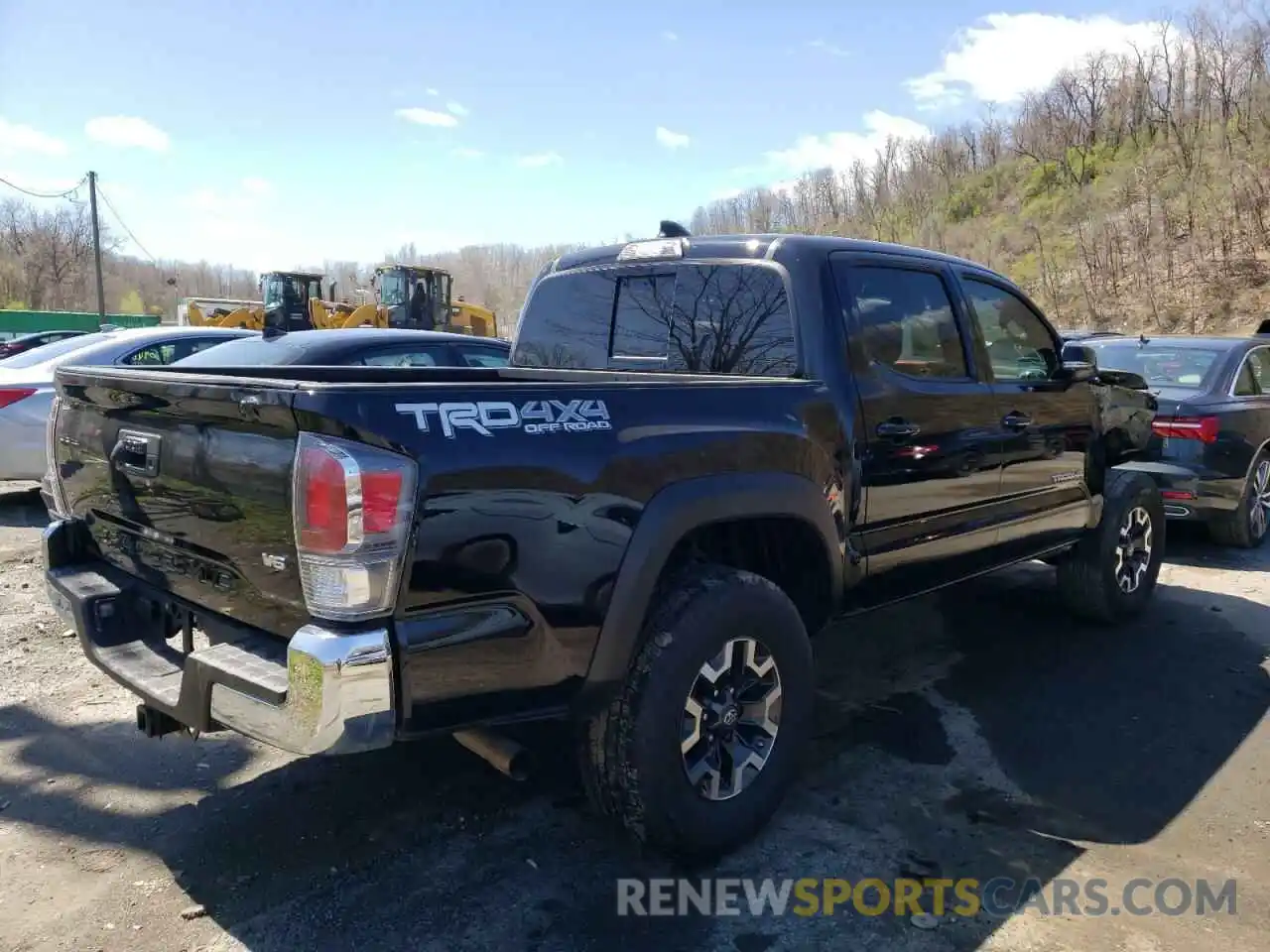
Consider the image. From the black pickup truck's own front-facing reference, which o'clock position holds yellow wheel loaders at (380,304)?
The yellow wheel loaders is roughly at 10 o'clock from the black pickup truck.

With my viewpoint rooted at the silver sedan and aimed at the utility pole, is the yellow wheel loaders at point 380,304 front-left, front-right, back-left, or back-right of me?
front-right

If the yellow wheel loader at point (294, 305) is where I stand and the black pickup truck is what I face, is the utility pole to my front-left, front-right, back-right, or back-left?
back-right

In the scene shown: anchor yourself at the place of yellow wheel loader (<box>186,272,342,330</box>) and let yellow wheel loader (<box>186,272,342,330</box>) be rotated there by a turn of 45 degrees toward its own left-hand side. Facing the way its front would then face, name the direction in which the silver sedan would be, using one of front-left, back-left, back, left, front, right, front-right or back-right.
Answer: front-left

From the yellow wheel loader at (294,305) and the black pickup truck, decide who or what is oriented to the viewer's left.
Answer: the yellow wheel loader

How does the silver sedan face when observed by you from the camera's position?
facing away from the viewer and to the right of the viewer

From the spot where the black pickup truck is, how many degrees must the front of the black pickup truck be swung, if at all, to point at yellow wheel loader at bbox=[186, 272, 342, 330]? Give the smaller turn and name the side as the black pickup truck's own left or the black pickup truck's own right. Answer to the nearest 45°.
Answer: approximately 45° to the black pickup truck's own left

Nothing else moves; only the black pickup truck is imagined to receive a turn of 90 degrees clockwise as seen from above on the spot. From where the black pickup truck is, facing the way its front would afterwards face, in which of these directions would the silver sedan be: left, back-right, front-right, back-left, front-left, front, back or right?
back

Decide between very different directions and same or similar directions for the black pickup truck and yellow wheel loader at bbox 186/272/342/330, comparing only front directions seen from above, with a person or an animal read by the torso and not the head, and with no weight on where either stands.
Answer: very different directions

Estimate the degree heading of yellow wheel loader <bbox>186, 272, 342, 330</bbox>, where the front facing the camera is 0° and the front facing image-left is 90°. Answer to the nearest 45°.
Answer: approximately 90°

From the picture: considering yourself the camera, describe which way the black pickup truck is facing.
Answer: facing away from the viewer and to the right of the viewer

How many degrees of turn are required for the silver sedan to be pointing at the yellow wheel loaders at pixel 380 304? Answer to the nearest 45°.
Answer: approximately 45° to its left
